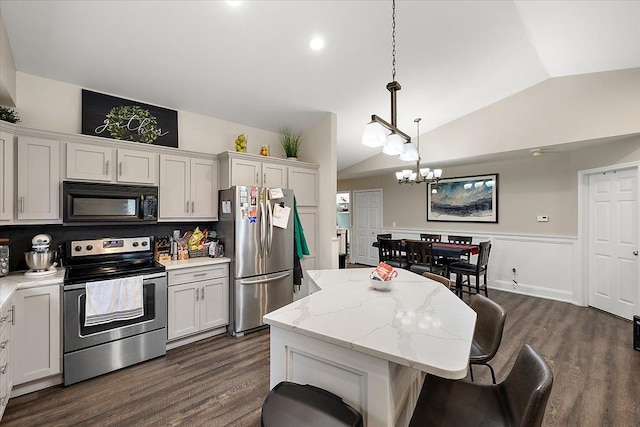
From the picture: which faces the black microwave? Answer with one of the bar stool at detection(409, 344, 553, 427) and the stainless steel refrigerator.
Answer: the bar stool

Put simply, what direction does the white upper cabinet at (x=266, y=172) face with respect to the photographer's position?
facing the viewer and to the right of the viewer

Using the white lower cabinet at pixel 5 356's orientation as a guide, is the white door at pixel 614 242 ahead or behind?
ahead

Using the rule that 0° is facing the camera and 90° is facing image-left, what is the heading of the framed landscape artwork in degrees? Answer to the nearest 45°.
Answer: approximately 45°

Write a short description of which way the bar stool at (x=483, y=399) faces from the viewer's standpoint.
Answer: facing to the left of the viewer

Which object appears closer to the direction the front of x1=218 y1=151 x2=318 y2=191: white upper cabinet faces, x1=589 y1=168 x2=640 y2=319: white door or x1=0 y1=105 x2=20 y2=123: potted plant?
the white door
